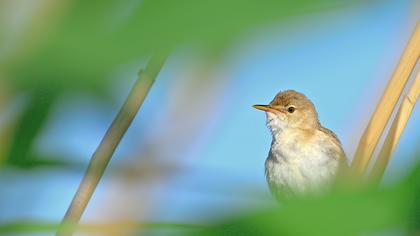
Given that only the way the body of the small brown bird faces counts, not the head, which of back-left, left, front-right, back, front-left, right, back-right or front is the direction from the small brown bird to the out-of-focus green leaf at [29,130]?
front-right

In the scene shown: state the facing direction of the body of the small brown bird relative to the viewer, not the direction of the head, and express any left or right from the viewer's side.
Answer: facing the viewer and to the left of the viewer

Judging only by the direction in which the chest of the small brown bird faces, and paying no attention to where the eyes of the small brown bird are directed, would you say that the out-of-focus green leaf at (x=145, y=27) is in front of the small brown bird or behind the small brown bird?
in front

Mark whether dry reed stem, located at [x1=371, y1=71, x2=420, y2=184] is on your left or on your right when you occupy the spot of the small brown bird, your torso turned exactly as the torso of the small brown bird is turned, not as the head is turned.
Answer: on your left
